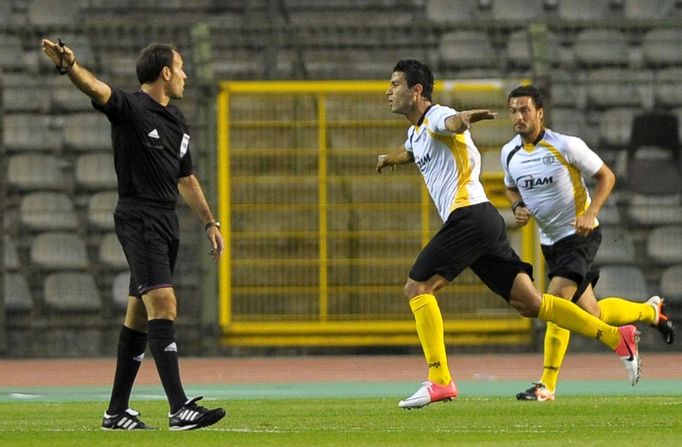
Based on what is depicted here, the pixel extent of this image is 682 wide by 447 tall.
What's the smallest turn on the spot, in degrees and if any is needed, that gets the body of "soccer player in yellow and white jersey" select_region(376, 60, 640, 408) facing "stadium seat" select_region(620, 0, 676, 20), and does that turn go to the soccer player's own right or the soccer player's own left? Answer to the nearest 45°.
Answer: approximately 90° to the soccer player's own right

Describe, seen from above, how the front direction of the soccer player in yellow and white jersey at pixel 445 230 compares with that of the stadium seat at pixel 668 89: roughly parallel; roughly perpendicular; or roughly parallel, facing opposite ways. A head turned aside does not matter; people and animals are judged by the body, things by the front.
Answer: roughly perpendicular

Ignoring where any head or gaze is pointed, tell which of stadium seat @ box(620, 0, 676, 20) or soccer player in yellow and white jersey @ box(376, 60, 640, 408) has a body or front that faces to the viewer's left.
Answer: the soccer player in yellow and white jersey

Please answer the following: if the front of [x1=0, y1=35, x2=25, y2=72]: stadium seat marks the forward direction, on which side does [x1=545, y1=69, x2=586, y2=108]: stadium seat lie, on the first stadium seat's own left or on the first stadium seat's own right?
on the first stadium seat's own left

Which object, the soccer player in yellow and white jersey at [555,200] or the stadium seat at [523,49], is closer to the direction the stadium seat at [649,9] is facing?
the soccer player in yellow and white jersey

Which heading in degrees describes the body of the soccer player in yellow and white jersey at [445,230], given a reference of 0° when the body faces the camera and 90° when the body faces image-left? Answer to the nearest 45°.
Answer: approximately 90°

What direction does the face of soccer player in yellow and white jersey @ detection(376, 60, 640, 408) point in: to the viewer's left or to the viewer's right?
to the viewer's left

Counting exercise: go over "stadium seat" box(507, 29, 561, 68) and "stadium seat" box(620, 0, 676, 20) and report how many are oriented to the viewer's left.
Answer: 0

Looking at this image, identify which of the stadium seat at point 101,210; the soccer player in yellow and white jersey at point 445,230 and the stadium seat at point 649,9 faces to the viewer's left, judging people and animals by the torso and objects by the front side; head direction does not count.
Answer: the soccer player in yellow and white jersey
